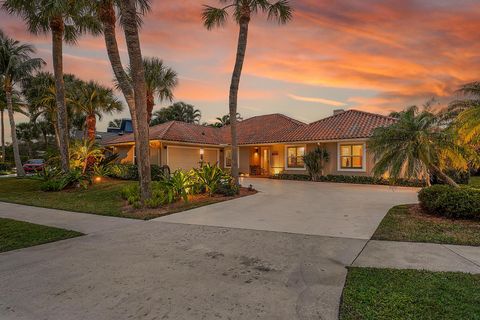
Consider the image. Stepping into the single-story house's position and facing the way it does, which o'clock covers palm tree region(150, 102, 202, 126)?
The palm tree is roughly at 5 o'clock from the single-story house.

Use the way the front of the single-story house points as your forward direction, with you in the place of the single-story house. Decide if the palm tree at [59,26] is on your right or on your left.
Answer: on your right

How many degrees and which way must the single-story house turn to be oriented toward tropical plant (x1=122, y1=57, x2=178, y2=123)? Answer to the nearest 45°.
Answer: approximately 135° to its right

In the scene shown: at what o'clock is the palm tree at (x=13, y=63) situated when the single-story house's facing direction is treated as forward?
The palm tree is roughly at 3 o'clock from the single-story house.

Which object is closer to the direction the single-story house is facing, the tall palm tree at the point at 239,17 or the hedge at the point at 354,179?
the tall palm tree

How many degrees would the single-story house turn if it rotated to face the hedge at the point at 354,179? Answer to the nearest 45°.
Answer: approximately 45° to its left

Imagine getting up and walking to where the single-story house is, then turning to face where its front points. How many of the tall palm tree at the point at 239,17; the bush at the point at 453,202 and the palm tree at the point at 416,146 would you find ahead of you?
3

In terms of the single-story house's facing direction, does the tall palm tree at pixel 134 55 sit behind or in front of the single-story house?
in front

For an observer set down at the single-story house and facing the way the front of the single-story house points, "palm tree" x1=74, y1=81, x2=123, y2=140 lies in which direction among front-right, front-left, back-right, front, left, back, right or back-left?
right

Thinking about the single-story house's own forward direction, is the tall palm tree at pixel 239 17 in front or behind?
in front

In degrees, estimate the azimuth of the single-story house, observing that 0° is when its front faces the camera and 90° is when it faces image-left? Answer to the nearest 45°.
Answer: approximately 0°
